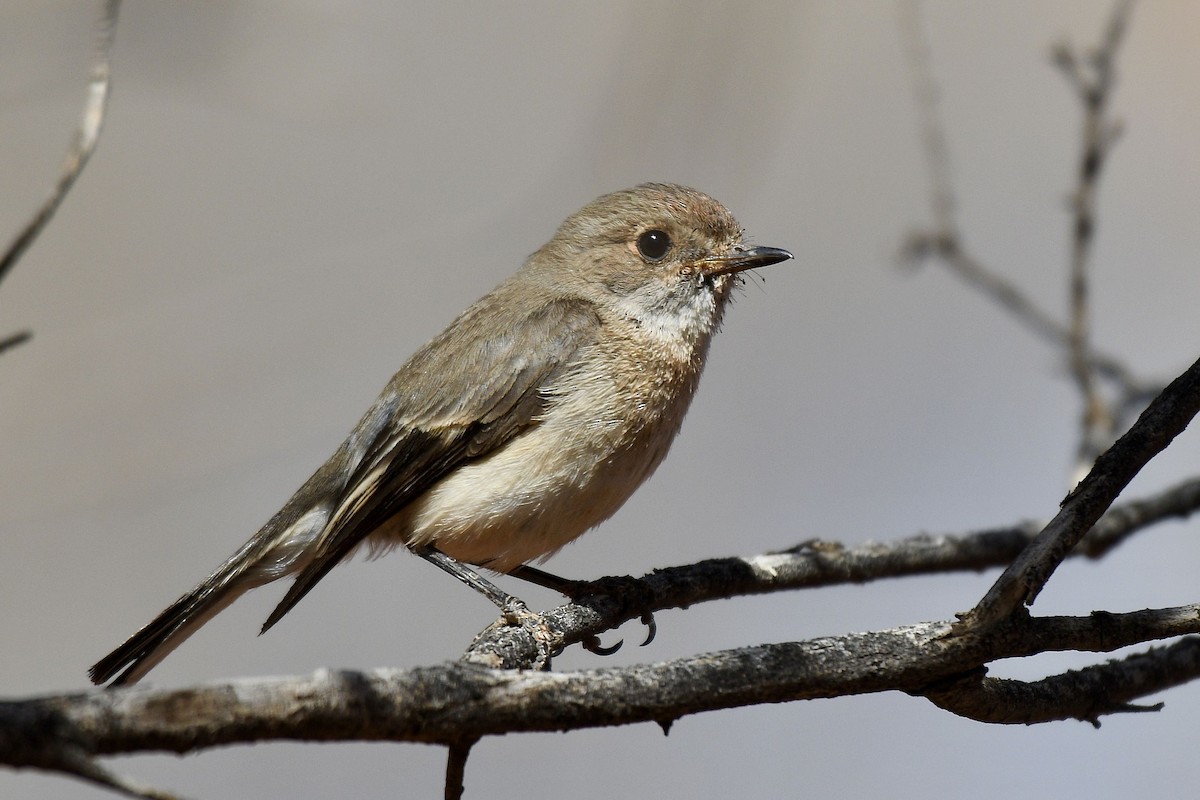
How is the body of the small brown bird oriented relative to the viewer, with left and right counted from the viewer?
facing to the right of the viewer
